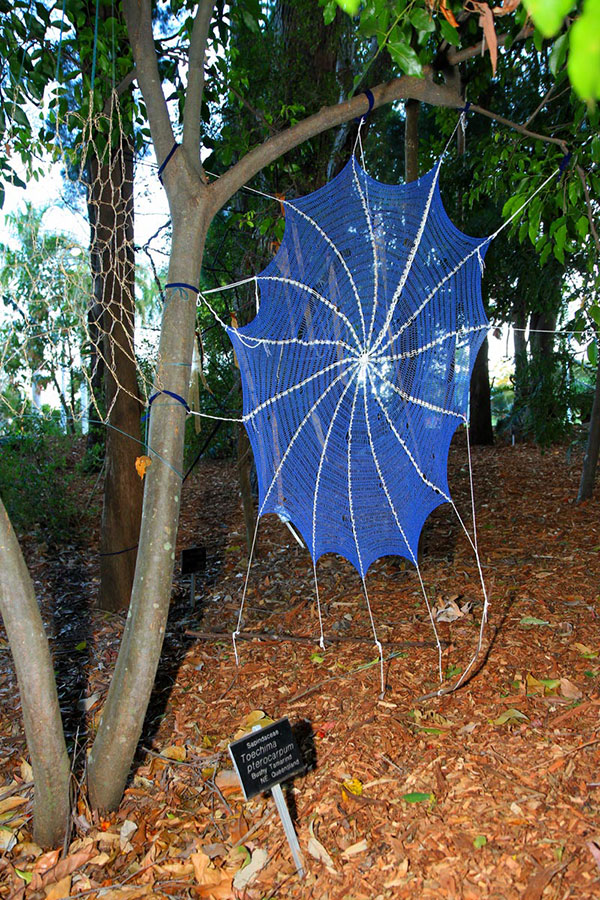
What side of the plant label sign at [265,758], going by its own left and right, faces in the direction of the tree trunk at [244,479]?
back

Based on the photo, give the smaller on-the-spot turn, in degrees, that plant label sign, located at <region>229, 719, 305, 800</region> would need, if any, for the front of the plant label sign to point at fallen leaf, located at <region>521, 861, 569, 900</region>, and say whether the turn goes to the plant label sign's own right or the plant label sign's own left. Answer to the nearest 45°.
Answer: approximately 90° to the plant label sign's own left

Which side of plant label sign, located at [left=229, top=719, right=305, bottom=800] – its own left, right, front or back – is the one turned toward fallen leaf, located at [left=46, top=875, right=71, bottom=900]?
right

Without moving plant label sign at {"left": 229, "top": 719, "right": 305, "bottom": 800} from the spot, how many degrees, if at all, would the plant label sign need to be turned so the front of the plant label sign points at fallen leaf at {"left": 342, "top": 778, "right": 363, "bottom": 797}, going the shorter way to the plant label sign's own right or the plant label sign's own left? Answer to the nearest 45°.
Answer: approximately 135° to the plant label sign's own left

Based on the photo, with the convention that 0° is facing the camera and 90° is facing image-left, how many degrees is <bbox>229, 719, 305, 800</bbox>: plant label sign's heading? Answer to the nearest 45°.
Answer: approximately 0°

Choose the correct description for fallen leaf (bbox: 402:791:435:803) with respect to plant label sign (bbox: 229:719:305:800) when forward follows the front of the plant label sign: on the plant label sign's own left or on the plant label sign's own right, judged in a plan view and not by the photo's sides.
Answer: on the plant label sign's own left

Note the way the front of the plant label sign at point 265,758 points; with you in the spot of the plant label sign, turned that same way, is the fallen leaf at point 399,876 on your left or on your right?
on your left
